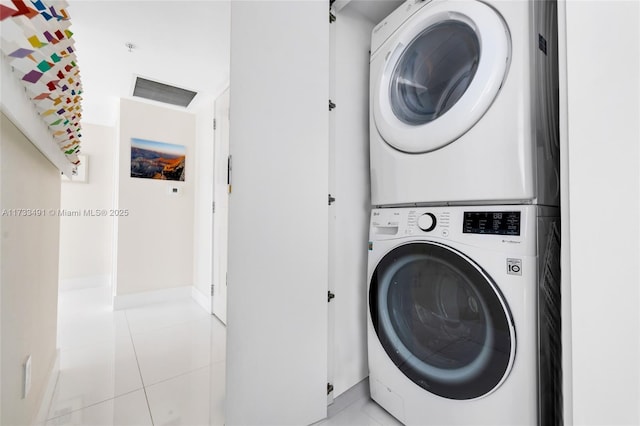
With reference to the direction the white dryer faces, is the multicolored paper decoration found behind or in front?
in front

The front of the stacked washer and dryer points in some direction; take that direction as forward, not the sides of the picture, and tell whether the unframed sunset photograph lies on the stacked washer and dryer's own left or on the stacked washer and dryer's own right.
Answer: on the stacked washer and dryer's own right

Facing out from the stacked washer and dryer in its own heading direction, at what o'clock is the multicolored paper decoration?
The multicolored paper decoration is roughly at 12 o'clock from the stacked washer and dryer.

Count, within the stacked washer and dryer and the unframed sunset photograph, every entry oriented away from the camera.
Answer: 0

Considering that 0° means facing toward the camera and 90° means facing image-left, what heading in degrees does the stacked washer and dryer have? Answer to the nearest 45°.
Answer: approximately 45°

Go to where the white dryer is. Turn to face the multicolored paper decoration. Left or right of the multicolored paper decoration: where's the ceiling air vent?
right

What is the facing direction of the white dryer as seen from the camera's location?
facing the viewer and to the left of the viewer

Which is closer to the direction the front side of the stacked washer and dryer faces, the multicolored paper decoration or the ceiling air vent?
the multicolored paper decoration

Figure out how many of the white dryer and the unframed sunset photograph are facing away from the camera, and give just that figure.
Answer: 0

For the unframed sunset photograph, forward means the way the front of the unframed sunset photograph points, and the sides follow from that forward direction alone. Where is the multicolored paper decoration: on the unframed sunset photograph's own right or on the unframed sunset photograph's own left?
on the unframed sunset photograph's own right

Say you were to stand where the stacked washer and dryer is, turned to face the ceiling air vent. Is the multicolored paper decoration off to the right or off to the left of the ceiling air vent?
left
